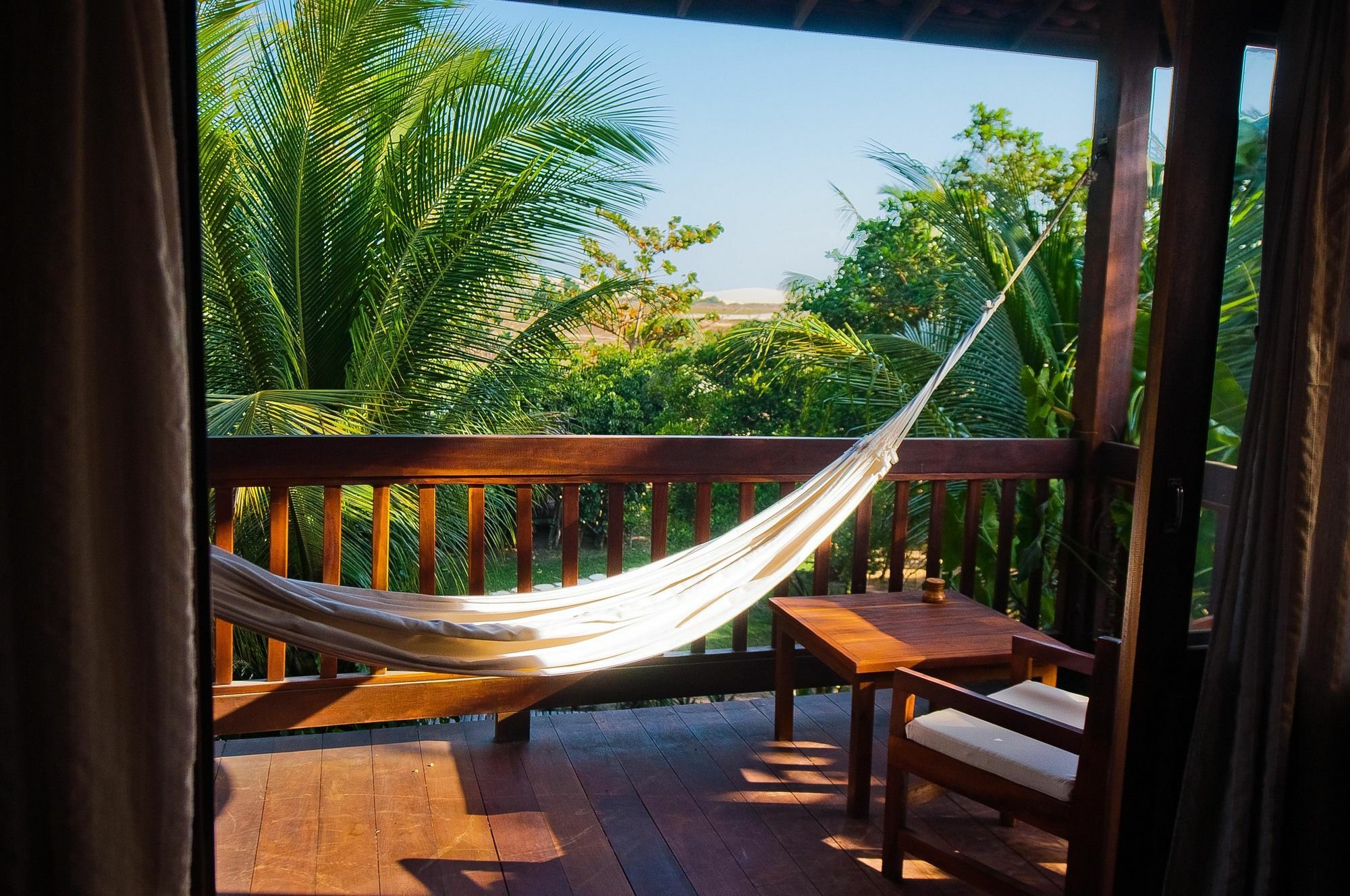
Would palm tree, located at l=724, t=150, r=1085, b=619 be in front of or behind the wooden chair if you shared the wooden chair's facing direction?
in front

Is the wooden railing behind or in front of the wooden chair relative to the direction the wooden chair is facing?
in front

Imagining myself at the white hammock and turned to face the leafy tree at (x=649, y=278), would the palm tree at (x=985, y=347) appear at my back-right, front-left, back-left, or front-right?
front-right

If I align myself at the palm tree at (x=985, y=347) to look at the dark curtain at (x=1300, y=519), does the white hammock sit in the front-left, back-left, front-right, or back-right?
front-right

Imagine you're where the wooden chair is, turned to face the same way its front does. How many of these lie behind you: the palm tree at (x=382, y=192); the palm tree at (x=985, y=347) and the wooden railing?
0

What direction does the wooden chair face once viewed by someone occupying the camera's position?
facing away from the viewer and to the left of the viewer

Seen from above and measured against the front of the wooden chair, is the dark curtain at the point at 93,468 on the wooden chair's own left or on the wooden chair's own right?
on the wooden chair's own left

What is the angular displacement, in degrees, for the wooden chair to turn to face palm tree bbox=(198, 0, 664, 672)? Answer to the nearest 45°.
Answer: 0° — it already faces it
